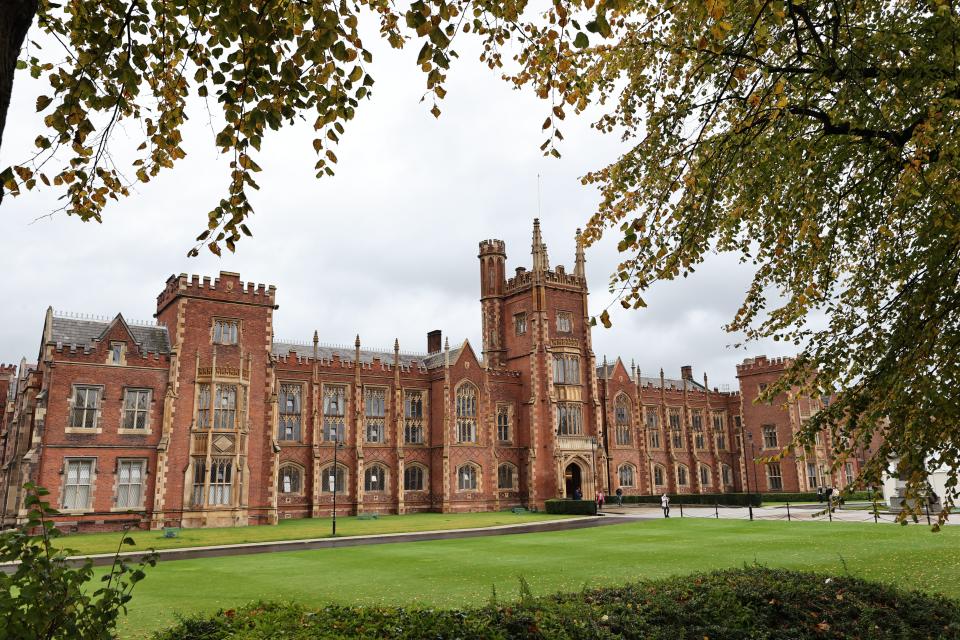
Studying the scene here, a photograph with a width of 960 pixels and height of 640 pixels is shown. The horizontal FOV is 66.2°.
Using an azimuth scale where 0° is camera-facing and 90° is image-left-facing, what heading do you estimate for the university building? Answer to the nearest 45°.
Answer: approximately 315°

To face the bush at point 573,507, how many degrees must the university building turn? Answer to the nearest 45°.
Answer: approximately 45° to its left

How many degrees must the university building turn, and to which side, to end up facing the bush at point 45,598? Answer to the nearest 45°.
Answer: approximately 45° to its right

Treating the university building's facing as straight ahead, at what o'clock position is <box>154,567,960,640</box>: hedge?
The hedge is roughly at 1 o'clock from the university building.

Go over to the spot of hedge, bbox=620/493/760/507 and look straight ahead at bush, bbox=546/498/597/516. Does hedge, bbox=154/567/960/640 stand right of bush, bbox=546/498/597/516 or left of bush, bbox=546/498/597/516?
left

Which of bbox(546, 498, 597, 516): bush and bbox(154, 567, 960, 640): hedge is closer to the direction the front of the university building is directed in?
the hedge
